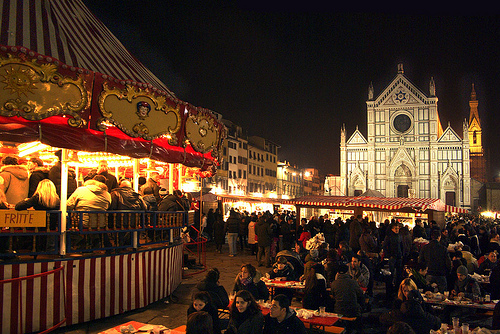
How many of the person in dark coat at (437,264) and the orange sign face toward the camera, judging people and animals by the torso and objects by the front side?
1

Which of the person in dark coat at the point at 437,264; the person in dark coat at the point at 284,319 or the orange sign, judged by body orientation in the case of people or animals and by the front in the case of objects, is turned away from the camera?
the person in dark coat at the point at 437,264

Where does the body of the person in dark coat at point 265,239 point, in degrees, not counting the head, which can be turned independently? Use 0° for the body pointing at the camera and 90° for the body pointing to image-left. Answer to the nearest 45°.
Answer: approximately 180°

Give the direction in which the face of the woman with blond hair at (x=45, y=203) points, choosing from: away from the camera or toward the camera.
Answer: away from the camera

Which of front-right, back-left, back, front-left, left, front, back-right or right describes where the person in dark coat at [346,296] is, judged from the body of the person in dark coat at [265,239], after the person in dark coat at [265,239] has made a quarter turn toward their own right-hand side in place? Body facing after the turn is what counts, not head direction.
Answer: right

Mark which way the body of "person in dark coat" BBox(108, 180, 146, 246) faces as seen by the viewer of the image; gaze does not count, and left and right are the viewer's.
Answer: facing away from the viewer

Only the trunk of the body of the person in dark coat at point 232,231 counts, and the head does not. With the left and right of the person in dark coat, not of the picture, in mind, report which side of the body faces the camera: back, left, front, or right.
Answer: back

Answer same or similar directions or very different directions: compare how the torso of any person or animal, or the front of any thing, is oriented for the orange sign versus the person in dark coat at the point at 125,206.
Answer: very different directions
